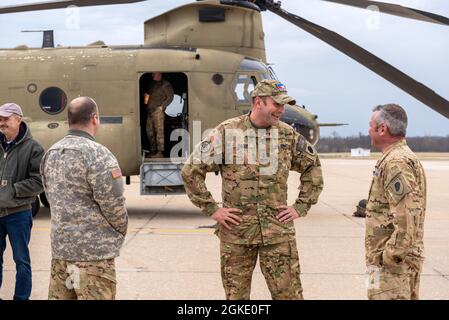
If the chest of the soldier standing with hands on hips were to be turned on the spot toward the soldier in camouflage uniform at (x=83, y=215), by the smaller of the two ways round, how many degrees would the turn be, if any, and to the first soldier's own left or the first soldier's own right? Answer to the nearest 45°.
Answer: approximately 45° to the first soldier's own right

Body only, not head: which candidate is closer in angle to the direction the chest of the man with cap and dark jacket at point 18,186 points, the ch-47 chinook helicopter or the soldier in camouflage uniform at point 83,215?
the soldier in camouflage uniform

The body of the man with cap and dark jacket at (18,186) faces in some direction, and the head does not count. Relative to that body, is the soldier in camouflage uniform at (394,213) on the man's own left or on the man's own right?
on the man's own left

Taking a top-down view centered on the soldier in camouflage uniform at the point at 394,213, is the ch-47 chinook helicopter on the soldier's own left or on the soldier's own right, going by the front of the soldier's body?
on the soldier's own right

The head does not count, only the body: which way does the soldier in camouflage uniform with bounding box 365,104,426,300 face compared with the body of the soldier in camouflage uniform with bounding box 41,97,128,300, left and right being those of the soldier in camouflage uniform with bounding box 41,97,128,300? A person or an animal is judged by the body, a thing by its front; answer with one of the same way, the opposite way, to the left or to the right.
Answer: to the left

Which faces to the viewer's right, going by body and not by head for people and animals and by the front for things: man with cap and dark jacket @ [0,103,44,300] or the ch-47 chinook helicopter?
the ch-47 chinook helicopter

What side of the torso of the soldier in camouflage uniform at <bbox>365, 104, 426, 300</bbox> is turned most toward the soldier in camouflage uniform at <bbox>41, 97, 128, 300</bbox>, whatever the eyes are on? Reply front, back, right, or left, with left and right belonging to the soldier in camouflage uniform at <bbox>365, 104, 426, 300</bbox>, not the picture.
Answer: front

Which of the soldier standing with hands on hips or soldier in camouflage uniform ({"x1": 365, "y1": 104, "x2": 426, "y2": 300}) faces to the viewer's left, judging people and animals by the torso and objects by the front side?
the soldier in camouflage uniform

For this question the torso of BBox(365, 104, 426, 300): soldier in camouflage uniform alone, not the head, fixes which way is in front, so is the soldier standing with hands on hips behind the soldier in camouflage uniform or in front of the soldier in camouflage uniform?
in front

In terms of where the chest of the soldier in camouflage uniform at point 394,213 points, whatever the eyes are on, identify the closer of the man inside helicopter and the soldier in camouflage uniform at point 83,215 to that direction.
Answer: the soldier in camouflage uniform

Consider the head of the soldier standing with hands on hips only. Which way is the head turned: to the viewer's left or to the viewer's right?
to the viewer's right

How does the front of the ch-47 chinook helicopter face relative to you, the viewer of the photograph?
facing to the right of the viewer

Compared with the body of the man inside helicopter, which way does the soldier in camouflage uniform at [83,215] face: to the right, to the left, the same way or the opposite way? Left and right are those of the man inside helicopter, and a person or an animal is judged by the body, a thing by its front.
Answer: the opposite way

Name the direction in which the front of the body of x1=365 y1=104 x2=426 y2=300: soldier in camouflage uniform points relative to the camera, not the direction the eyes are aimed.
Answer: to the viewer's left

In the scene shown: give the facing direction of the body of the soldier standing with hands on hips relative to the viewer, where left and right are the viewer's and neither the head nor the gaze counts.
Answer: facing the viewer

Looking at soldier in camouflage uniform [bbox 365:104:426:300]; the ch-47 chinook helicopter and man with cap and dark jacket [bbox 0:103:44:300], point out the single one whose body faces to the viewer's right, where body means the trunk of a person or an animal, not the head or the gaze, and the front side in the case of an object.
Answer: the ch-47 chinook helicopter

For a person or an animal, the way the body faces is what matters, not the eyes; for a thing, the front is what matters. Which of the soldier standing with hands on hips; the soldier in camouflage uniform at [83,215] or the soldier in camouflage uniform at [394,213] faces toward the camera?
the soldier standing with hands on hips
